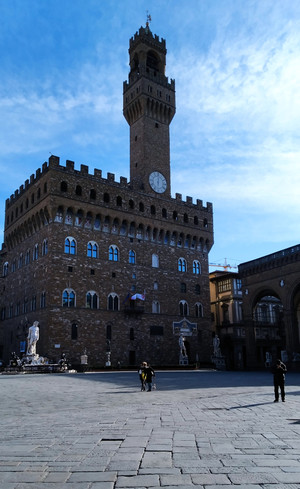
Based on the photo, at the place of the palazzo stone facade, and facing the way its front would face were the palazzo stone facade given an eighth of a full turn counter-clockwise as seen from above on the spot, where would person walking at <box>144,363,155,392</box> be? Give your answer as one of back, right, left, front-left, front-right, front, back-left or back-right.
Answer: right

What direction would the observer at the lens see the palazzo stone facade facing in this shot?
facing the viewer and to the right of the viewer
